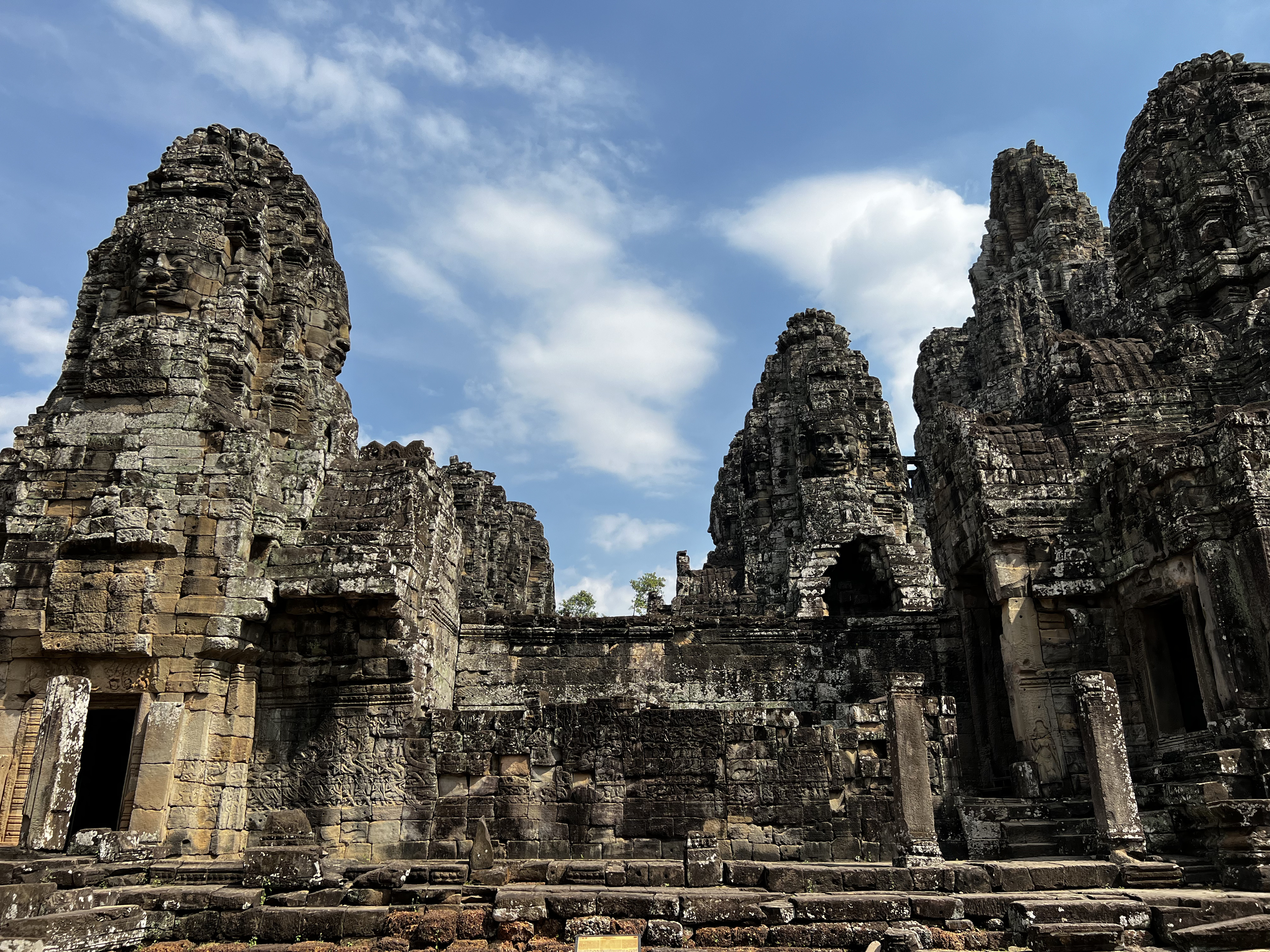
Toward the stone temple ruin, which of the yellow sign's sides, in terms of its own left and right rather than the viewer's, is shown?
back

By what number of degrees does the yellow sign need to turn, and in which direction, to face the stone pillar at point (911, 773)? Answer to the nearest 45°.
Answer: approximately 135° to its left

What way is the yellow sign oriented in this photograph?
toward the camera
